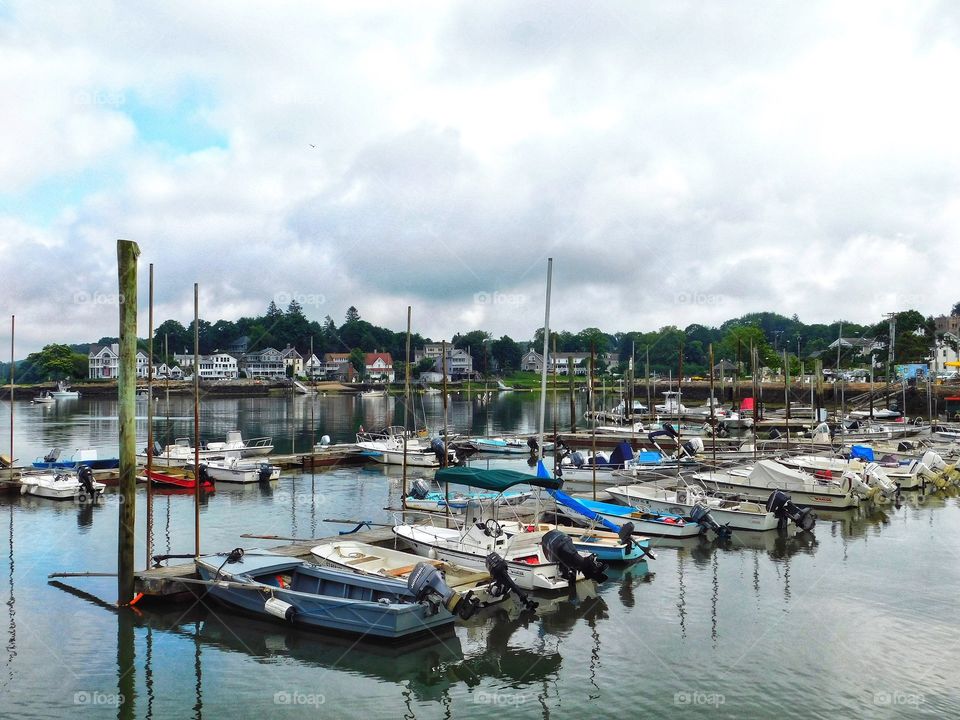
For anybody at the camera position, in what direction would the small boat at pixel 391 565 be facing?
facing away from the viewer and to the left of the viewer

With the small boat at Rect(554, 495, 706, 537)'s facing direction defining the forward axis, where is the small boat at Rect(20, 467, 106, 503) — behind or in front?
in front

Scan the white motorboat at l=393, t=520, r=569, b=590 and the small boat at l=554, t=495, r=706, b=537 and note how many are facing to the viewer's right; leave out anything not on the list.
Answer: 0

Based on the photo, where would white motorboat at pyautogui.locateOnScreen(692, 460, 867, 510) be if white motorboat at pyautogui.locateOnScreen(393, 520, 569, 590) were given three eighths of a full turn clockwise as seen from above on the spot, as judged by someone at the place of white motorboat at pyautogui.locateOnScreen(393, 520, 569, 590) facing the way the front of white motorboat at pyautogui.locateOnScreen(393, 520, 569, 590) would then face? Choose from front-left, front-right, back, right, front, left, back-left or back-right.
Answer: front-left

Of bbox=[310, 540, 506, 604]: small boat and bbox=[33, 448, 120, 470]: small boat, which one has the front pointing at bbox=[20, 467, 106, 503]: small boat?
bbox=[310, 540, 506, 604]: small boat

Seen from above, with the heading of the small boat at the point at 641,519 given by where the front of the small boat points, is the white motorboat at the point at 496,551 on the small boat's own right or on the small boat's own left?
on the small boat's own left

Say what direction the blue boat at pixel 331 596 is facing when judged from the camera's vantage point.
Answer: facing away from the viewer and to the left of the viewer

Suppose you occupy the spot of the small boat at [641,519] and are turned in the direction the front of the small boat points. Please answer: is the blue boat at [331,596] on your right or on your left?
on your left

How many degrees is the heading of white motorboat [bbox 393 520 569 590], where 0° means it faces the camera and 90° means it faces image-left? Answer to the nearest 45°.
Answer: approximately 135°

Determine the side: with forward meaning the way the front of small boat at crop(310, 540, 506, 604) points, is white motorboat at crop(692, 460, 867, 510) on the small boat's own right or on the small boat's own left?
on the small boat's own right

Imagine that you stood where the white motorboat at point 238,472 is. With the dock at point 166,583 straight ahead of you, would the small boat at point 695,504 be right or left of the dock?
left

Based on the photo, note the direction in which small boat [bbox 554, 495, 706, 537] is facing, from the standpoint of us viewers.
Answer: facing away from the viewer and to the left of the viewer

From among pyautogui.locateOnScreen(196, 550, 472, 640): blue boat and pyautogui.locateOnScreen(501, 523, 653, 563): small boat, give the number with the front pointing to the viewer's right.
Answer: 0
